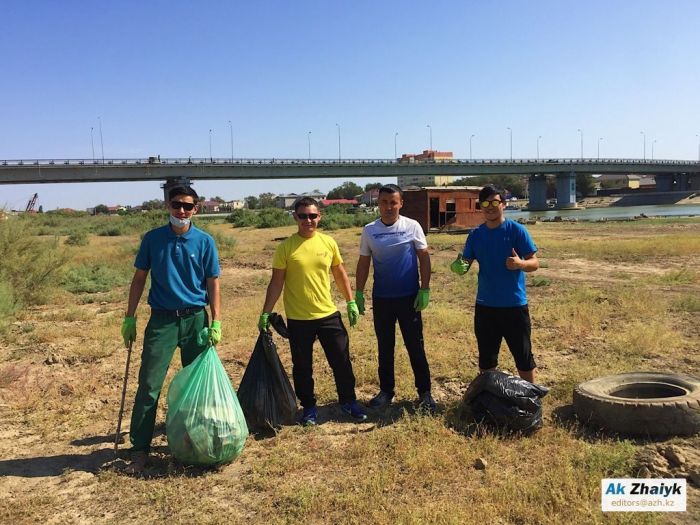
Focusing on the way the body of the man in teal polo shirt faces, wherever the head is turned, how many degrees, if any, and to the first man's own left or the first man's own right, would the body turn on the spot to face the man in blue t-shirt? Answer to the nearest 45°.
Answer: approximately 90° to the first man's own left

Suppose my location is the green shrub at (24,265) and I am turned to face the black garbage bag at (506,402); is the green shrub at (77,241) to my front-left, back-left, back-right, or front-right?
back-left

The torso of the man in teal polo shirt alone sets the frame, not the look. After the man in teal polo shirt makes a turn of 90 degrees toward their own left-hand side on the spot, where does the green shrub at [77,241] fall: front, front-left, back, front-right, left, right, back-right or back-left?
left

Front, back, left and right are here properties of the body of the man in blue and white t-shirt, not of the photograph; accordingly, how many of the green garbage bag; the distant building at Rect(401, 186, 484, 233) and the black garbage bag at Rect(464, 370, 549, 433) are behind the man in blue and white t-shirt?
1

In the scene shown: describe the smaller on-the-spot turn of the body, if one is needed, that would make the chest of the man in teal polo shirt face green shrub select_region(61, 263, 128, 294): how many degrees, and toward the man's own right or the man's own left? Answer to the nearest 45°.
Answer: approximately 180°

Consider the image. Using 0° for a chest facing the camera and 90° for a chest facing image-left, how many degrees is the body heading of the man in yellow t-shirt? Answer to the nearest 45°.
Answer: approximately 0°

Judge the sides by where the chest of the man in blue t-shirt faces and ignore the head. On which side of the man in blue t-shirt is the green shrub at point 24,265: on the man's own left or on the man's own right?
on the man's own right

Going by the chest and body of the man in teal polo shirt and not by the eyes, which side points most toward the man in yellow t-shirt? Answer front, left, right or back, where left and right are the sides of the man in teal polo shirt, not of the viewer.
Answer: left
